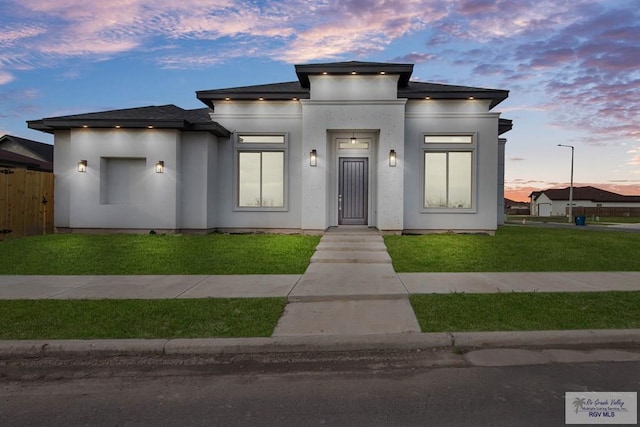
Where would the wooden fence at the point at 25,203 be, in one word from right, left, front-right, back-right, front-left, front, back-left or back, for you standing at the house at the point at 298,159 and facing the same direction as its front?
right

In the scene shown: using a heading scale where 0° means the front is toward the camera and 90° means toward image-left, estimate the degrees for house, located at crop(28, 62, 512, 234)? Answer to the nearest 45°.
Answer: approximately 0°

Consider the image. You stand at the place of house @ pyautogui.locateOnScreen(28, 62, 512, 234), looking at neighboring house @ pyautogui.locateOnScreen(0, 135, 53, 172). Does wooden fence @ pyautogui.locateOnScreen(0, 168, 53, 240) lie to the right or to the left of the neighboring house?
left

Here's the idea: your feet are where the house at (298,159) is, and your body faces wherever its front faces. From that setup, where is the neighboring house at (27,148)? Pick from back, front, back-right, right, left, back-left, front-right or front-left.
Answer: back-right
